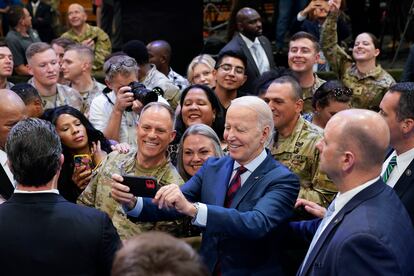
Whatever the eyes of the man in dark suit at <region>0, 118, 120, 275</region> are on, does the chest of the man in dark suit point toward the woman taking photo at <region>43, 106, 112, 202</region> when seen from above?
yes

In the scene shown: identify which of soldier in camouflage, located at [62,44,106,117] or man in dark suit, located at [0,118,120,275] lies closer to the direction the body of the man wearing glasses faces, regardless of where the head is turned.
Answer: the man in dark suit

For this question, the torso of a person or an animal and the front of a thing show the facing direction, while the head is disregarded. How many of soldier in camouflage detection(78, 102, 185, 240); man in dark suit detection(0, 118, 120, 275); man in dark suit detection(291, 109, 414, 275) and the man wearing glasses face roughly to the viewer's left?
1

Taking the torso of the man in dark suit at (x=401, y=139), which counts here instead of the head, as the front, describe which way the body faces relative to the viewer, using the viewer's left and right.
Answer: facing the viewer and to the left of the viewer

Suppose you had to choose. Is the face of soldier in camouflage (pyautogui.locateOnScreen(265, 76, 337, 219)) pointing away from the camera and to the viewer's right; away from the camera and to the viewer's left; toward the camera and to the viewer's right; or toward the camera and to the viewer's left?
toward the camera and to the viewer's left

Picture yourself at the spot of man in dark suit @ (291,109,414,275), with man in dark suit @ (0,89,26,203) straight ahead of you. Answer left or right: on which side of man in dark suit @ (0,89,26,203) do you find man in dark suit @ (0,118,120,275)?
left

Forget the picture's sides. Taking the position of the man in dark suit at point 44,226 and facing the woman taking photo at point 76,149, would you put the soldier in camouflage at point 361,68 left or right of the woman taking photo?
right

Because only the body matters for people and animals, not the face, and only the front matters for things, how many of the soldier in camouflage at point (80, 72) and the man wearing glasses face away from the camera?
0

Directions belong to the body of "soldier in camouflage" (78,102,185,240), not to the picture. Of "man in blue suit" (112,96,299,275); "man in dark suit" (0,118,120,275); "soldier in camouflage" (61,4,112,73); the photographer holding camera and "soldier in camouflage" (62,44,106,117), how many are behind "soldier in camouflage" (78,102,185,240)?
3

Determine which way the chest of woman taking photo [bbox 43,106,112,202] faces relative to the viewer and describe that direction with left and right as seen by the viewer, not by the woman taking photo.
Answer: facing the viewer

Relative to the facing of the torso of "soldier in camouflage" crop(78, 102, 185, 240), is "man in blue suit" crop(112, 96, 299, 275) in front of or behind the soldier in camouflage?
in front

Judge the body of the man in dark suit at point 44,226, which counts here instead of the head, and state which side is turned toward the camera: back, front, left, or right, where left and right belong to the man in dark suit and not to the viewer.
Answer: back
